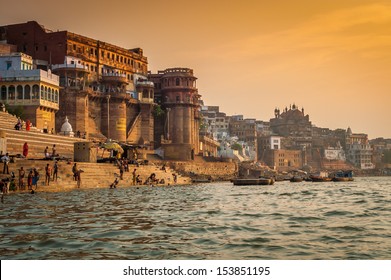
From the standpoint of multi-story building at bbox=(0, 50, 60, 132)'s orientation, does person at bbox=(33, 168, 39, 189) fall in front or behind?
in front

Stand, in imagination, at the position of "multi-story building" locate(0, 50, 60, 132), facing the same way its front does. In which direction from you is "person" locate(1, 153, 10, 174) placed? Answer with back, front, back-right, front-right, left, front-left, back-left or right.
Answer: front-right

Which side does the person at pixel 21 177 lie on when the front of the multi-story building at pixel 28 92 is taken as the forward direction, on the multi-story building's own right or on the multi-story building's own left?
on the multi-story building's own right

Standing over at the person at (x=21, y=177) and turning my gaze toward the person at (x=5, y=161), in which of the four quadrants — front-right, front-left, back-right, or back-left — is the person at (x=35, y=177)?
back-right

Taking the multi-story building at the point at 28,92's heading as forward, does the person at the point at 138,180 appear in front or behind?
in front

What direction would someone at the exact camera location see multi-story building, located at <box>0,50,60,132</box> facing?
facing the viewer and to the right of the viewer

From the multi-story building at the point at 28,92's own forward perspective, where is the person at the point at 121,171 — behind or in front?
in front
